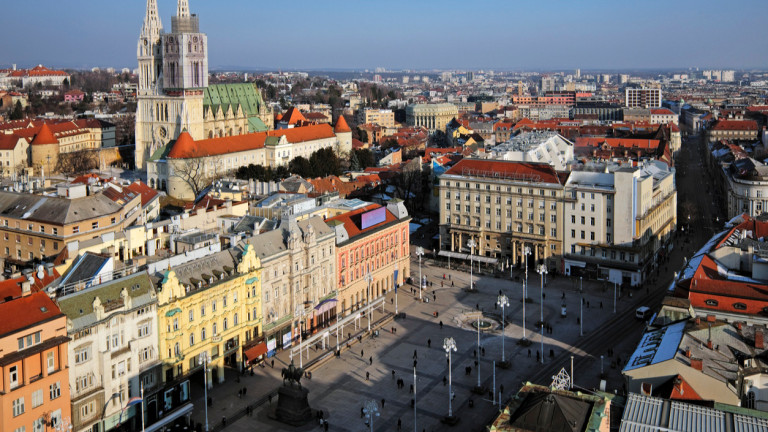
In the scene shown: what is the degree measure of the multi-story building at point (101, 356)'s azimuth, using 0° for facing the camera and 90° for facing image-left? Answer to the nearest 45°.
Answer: approximately 315°
